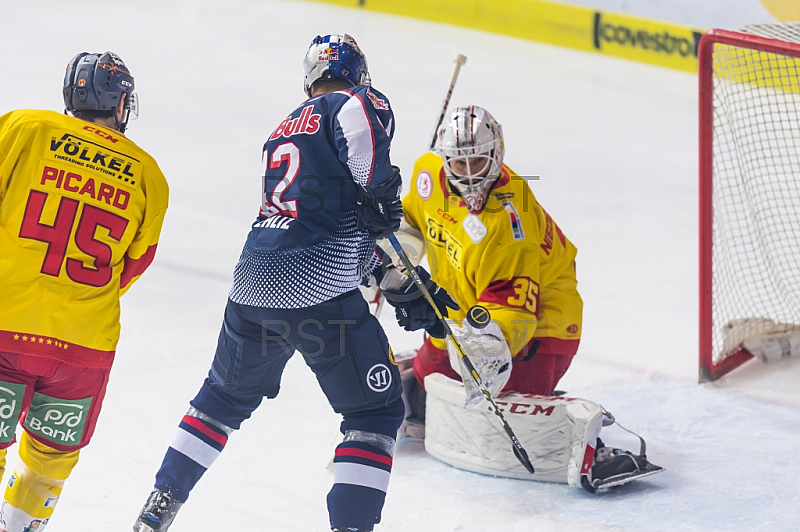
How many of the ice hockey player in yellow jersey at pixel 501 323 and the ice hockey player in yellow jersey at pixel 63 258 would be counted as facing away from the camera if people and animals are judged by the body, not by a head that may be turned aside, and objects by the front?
1

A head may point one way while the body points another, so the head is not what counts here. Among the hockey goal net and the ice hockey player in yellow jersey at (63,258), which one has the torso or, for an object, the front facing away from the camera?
the ice hockey player in yellow jersey

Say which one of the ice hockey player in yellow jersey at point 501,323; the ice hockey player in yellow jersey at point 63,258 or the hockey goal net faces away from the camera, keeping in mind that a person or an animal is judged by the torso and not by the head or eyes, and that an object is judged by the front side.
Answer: the ice hockey player in yellow jersey at point 63,258

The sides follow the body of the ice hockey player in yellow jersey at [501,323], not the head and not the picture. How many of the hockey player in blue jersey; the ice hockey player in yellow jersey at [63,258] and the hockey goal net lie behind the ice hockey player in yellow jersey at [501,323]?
1

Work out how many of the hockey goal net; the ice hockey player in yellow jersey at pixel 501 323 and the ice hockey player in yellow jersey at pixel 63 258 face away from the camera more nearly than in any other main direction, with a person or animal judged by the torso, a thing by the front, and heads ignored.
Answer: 1

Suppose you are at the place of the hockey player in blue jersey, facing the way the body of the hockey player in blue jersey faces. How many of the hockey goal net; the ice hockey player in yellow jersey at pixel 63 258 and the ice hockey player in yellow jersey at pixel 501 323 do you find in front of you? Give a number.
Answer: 2

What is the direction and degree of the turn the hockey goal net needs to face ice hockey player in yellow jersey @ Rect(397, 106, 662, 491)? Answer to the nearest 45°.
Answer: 0° — it already faces them

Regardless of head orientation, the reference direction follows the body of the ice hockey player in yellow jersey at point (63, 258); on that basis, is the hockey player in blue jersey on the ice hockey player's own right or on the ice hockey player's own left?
on the ice hockey player's own right

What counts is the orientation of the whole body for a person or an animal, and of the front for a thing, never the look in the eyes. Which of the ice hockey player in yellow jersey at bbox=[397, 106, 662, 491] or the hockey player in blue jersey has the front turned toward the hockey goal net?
the hockey player in blue jersey

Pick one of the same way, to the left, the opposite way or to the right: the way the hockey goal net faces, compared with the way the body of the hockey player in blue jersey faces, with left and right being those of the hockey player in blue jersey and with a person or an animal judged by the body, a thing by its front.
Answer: the opposite way

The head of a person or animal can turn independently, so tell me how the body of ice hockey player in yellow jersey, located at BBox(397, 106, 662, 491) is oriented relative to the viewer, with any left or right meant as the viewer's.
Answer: facing the viewer and to the left of the viewer

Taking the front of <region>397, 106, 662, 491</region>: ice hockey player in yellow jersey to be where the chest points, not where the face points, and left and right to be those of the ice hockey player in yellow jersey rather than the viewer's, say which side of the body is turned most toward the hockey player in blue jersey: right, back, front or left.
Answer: front

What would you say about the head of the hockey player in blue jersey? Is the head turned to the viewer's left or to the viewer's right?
to the viewer's right

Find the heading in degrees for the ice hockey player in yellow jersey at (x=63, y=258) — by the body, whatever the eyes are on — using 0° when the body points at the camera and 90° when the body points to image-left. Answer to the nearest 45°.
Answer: approximately 180°

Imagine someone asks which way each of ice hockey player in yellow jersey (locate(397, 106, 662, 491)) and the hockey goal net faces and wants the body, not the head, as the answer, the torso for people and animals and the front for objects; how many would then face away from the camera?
0

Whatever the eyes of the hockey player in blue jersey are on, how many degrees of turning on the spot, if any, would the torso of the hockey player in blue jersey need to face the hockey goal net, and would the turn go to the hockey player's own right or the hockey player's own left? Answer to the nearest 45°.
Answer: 0° — they already face it

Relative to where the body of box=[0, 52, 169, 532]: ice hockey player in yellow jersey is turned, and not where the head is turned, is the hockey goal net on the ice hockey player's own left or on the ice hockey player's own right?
on the ice hockey player's own right

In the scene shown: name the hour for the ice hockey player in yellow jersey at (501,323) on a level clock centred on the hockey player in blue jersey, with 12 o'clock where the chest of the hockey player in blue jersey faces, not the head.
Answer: The ice hockey player in yellow jersey is roughly at 12 o'clock from the hockey player in blue jersey.
